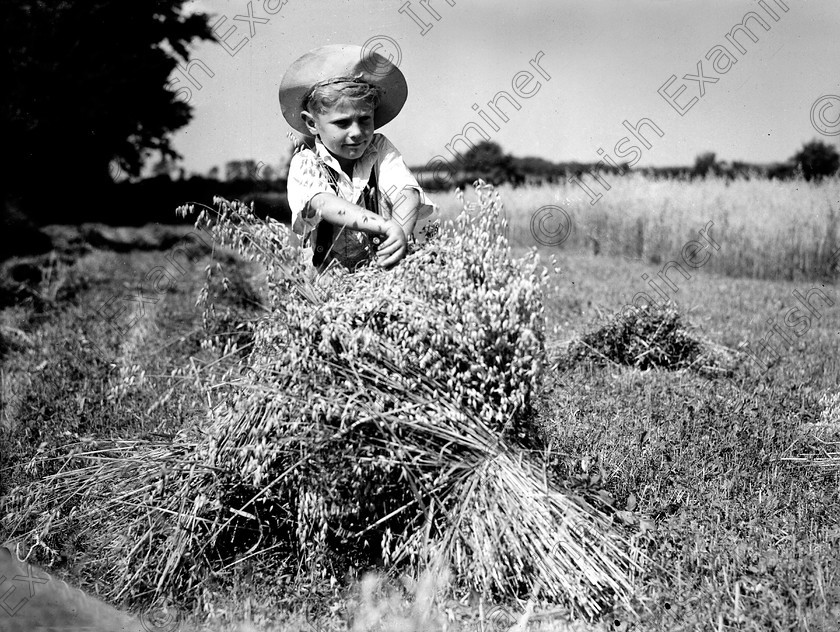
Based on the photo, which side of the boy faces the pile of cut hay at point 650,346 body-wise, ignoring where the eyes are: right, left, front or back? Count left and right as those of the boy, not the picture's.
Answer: left

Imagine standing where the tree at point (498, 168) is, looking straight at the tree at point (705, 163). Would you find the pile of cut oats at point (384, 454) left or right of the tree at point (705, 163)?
right

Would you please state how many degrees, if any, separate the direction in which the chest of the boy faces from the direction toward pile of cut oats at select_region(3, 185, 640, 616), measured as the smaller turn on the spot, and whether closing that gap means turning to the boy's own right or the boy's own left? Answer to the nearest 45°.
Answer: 0° — they already face it

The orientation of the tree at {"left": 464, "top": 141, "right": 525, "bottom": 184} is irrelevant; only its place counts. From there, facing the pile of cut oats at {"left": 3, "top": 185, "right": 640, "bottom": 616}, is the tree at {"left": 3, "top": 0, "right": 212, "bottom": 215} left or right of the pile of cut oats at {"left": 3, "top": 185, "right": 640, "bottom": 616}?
right

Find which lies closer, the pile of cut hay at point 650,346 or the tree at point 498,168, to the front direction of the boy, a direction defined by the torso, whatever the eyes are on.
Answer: the pile of cut hay

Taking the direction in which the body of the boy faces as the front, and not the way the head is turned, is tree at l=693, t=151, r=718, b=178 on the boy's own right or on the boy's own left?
on the boy's own left

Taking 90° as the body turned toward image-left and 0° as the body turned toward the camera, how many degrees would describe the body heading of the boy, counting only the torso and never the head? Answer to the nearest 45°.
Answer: approximately 315°

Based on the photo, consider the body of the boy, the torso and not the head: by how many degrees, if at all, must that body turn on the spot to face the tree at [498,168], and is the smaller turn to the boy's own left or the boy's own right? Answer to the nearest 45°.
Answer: approximately 135° to the boy's own left

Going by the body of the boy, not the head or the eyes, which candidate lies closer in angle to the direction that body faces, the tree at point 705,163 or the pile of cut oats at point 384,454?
the pile of cut oats

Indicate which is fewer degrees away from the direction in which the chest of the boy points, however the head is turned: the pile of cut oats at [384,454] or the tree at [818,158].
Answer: the pile of cut oats
